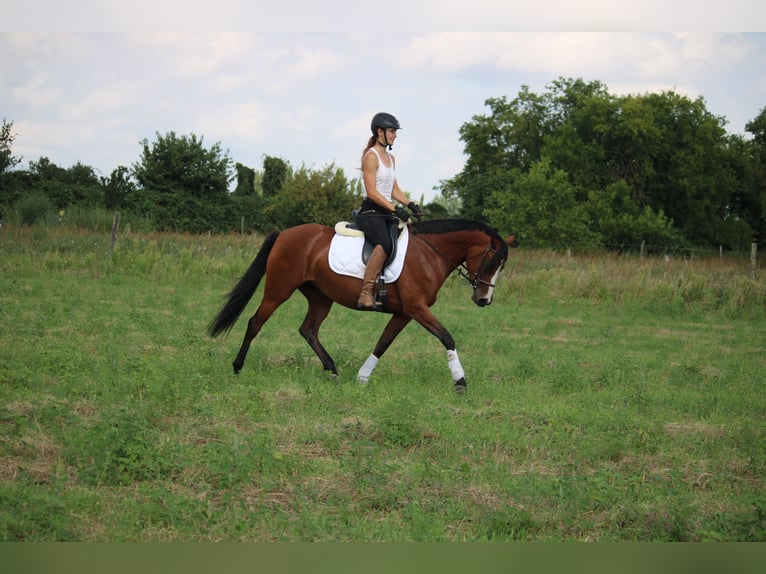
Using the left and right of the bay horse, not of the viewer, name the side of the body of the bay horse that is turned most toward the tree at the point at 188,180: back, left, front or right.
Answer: left

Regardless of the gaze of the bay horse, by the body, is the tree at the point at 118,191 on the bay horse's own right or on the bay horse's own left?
on the bay horse's own left

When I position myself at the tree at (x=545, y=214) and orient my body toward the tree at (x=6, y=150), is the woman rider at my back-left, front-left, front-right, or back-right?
front-left

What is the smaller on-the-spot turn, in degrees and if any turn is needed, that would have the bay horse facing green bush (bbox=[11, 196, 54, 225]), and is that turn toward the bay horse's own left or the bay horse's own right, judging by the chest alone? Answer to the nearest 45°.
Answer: approximately 135° to the bay horse's own left

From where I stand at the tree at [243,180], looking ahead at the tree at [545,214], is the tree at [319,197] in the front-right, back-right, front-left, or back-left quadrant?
front-right

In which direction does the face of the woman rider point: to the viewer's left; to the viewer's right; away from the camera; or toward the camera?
to the viewer's right

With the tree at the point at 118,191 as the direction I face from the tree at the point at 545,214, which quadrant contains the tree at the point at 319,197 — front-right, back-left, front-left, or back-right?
front-right

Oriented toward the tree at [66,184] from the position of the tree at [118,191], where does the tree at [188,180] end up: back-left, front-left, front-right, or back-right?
back-right

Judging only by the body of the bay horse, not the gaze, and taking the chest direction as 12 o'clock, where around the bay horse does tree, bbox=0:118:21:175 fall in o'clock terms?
The tree is roughly at 8 o'clock from the bay horse.

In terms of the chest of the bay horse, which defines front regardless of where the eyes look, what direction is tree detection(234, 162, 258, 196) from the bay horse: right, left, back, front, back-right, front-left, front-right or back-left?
left

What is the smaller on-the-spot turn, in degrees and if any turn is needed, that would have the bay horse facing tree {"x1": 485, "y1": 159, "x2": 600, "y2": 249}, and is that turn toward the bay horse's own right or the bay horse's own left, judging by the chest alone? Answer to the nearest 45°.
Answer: approximately 90° to the bay horse's own left

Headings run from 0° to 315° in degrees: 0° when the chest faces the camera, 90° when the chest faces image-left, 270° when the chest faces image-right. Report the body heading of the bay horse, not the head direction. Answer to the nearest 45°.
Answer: approximately 270°
